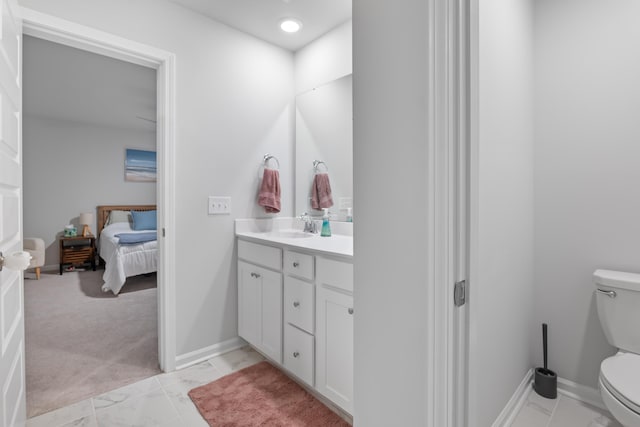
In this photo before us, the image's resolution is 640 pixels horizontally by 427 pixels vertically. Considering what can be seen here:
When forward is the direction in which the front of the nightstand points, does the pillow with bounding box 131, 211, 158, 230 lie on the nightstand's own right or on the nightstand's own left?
on the nightstand's own left

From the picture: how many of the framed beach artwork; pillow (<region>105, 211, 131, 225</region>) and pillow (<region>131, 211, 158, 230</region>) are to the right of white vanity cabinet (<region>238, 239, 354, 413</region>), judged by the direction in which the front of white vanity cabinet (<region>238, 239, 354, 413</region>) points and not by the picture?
3

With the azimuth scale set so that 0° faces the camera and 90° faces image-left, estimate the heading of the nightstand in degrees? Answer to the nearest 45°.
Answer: approximately 0°

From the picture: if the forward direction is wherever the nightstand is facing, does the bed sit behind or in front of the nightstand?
in front

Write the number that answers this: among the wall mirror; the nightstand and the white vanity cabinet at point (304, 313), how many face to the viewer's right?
0

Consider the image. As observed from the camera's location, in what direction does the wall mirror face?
facing the viewer and to the left of the viewer

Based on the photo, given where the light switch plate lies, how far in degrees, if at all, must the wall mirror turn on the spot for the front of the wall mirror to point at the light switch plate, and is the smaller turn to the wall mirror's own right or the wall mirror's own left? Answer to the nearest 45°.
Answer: approximately 45° to the wall mirror's own right

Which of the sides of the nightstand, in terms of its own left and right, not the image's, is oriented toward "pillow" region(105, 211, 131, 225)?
left

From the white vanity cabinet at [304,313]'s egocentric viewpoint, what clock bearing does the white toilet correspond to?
The white toilet is roughly at 8 o'clock from the white vanity cabinet.

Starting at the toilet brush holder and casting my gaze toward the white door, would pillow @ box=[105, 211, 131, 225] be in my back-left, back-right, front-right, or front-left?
front-right

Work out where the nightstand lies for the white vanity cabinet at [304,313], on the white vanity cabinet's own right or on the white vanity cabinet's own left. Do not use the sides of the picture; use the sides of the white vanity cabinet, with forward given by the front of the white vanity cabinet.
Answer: on the white vanity cabinet's own right

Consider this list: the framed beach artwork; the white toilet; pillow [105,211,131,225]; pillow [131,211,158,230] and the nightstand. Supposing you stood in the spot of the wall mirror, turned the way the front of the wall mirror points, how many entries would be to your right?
4

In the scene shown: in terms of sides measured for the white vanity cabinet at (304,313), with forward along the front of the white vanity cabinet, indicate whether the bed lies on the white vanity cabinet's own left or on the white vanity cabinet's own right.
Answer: on the white vanity cabinet's own right

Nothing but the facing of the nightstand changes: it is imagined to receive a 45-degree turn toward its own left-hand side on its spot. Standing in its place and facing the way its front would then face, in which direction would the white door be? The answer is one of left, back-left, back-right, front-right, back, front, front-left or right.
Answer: front-right

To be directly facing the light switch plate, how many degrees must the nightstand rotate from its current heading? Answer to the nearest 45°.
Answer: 0° — it already faces it
